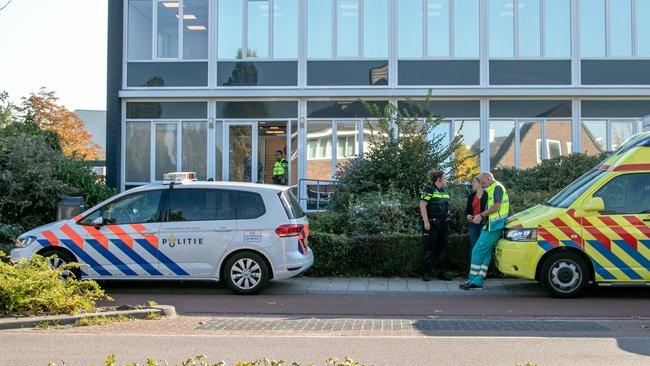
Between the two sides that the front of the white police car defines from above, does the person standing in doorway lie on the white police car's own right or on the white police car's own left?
on the white police car's own right

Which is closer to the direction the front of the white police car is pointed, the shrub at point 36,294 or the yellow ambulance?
the shrub

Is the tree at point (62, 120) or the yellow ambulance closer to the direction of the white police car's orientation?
the tree

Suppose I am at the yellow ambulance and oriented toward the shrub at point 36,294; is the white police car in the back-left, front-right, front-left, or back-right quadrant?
front-right

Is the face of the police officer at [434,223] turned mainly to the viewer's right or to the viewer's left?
to the viewer's right

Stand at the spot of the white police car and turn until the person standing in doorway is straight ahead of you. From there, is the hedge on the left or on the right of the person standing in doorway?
right

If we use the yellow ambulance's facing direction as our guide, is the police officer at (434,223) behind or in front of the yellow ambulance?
in front

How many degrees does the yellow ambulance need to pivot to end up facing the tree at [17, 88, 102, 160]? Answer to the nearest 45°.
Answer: approximately 45° to its right

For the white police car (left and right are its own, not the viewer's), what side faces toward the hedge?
back

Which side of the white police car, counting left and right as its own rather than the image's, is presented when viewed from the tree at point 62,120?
right

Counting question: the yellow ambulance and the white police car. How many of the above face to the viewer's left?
2

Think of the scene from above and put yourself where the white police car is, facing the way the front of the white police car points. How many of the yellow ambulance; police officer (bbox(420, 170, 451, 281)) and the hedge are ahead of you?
0

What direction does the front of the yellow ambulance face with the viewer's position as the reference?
facing to the left of the viewer

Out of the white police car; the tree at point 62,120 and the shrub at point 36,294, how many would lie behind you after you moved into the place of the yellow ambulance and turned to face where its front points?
0

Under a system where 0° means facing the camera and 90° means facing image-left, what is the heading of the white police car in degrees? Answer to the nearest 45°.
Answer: approximately 90°

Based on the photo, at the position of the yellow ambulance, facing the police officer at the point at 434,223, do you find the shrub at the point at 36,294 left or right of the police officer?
left

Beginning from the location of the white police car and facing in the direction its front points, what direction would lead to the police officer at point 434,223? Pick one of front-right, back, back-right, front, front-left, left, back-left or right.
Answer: back
